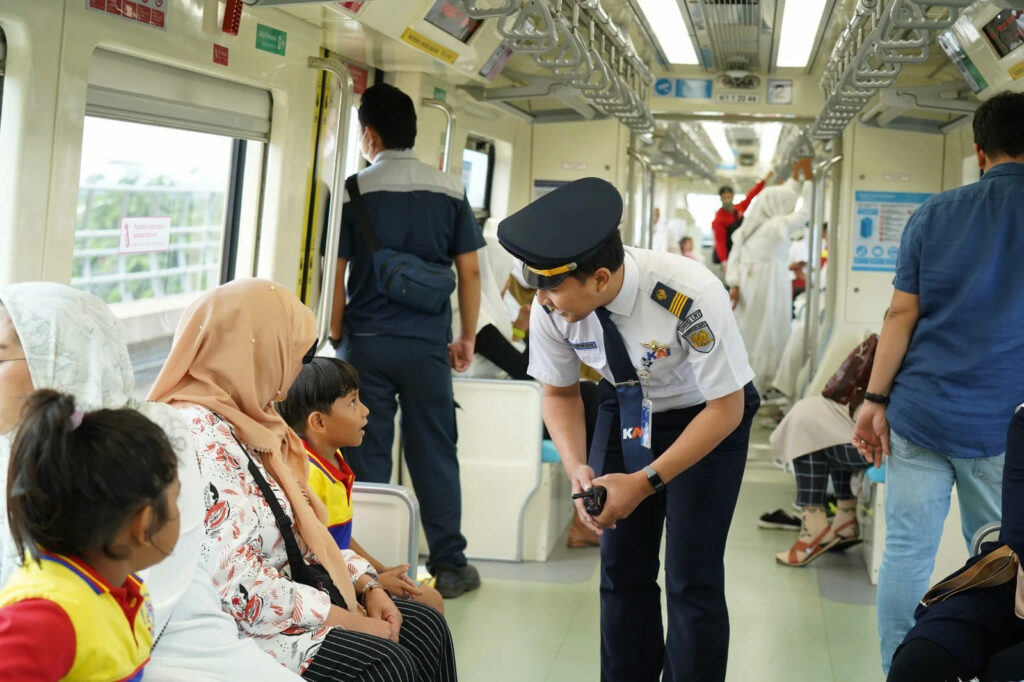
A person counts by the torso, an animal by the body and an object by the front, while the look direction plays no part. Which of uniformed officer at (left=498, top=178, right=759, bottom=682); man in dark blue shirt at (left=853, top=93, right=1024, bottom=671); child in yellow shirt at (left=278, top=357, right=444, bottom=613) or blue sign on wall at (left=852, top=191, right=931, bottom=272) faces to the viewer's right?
the child in yellow shirt

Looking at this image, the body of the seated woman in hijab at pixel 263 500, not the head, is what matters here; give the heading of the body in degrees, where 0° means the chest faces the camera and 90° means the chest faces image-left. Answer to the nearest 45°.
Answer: approximately 270°

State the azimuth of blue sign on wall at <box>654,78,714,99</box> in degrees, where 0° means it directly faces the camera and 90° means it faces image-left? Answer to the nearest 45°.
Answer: approximately 0°

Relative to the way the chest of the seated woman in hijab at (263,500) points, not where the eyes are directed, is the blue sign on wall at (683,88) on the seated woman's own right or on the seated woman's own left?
on the seated woman's own left

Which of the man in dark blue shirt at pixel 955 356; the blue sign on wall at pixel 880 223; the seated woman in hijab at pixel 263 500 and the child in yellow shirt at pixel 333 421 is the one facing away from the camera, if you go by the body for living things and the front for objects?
the man in dark blue shirt

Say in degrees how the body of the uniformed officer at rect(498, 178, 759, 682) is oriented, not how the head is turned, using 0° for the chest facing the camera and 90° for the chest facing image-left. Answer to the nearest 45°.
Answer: approximately 45°

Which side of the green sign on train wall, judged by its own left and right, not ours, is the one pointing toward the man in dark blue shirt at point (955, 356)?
front

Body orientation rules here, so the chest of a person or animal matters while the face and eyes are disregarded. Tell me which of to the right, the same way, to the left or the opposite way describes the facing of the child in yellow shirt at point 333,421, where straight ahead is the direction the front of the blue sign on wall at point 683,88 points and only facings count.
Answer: to the left

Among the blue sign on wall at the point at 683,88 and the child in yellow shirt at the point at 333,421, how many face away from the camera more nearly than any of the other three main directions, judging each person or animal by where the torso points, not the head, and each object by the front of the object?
0

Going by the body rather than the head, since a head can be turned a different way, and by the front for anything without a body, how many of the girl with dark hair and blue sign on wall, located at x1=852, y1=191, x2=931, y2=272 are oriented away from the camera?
0

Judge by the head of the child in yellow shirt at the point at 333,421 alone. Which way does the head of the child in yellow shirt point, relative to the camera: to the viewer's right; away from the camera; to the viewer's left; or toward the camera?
to the viewer's right

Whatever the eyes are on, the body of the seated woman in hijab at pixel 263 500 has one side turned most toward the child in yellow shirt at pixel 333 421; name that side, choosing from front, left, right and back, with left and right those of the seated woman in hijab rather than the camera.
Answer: left

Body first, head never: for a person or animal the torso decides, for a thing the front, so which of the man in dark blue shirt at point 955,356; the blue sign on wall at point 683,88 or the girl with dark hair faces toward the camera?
the blue sign on wall
